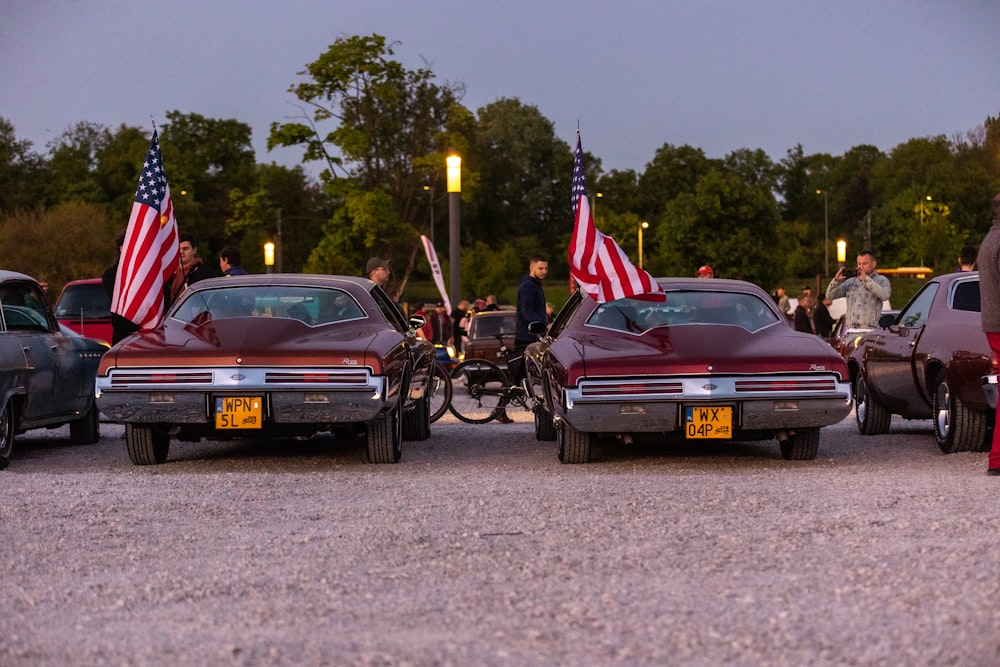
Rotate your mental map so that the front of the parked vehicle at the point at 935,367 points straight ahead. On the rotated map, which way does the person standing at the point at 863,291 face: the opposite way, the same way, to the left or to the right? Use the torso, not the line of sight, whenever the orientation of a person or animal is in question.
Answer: to the left

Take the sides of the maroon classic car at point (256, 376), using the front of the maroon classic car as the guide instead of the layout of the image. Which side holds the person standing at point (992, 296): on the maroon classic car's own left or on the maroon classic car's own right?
on the maroon classic car's own right

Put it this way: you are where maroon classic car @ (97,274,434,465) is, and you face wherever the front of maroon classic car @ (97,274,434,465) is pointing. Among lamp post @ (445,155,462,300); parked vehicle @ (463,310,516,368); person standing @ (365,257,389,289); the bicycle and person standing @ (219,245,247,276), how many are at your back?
0

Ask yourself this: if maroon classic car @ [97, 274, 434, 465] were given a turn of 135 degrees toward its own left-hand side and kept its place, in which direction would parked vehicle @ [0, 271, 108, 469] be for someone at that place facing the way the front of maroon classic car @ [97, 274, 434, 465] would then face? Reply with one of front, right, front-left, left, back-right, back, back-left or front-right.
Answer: right

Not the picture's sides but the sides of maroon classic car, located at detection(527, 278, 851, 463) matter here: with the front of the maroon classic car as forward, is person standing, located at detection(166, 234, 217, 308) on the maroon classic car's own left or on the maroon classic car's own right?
on the maroon classic car's own left

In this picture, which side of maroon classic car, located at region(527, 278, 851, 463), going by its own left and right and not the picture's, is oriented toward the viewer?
back

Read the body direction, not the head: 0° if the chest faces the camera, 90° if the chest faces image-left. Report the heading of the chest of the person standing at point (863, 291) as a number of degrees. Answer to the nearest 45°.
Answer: approximately 45°

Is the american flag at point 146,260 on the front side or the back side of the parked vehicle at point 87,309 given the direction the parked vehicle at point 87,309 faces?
on the front side

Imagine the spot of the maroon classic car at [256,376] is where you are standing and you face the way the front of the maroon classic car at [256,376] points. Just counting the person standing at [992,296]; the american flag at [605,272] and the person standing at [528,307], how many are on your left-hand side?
0

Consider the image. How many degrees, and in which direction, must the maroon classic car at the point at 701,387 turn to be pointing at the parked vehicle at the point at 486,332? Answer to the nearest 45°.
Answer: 0° — it already faces it

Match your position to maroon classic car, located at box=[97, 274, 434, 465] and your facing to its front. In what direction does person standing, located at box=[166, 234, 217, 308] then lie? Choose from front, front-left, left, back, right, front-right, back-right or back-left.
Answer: front

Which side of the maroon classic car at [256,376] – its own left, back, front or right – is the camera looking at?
back

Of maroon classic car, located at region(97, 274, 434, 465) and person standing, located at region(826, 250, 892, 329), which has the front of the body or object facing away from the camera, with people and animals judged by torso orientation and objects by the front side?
the maroon classic car

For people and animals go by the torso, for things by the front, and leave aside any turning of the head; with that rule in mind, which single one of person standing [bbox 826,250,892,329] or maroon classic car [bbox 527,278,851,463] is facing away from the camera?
the maroon classic car

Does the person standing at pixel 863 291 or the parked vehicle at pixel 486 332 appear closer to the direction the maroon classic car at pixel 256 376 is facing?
the parked vehicle

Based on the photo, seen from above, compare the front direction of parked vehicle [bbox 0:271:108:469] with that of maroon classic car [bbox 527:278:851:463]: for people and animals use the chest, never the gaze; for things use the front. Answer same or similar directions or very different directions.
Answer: same or similar directions
